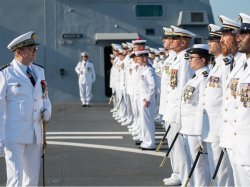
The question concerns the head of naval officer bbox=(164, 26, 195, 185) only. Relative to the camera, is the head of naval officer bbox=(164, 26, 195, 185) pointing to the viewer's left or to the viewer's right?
to the viewer's left

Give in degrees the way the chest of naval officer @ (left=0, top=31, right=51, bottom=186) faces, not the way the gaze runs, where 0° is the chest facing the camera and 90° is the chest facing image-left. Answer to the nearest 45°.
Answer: approximately 315°

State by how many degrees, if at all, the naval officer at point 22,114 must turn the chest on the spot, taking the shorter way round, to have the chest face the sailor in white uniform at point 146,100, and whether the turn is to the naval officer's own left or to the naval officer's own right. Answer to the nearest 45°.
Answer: approximately 90° to the naval officer's own left

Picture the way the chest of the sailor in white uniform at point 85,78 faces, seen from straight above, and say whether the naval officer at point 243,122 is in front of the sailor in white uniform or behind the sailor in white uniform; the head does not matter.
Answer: in front

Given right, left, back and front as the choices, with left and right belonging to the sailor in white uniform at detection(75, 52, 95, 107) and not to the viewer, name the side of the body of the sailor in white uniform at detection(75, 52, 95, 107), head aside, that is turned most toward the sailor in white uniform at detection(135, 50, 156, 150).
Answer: front

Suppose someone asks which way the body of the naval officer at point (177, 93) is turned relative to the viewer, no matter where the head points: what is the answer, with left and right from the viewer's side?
facing to the left of the viewer

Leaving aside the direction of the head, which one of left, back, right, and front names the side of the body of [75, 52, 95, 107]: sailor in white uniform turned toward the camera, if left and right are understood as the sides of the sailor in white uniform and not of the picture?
front

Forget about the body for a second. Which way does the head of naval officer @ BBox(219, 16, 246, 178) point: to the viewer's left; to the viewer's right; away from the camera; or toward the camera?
to the viewer's left
